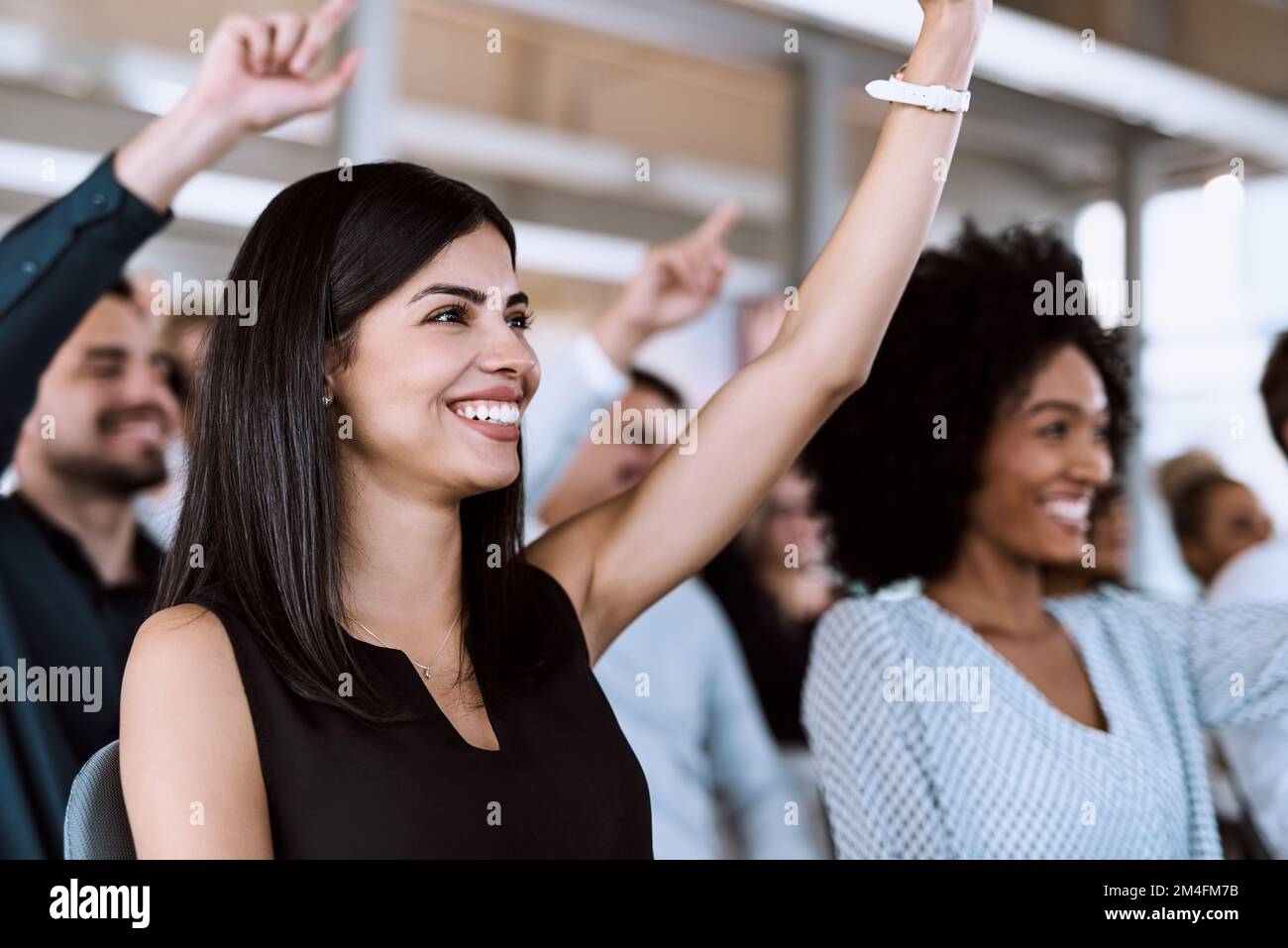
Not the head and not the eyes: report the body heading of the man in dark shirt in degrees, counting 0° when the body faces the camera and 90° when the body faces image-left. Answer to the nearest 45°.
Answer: approximately 315°

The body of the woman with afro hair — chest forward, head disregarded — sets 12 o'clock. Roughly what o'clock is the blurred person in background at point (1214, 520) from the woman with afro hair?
The blurred person in background is roughly at 8 o'clock from the woman with afro hair.

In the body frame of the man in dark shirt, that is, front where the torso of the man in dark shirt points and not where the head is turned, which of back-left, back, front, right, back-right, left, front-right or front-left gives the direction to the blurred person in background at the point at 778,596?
left

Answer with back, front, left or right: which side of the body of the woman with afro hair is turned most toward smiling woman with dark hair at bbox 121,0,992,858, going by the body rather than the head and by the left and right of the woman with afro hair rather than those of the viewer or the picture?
right

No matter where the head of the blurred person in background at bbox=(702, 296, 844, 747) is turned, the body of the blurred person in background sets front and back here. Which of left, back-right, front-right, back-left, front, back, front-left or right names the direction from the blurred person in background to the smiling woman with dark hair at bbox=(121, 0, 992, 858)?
front-right

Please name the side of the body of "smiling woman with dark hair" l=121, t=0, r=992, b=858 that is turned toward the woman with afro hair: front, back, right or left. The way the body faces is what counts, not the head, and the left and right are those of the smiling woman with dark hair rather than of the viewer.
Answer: left

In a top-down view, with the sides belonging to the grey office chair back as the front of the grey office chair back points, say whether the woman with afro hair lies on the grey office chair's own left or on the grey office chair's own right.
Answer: on the grey office chair's own left

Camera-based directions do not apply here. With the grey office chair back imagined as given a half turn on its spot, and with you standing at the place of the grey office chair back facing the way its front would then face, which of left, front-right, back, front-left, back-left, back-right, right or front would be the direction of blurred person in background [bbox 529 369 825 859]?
right

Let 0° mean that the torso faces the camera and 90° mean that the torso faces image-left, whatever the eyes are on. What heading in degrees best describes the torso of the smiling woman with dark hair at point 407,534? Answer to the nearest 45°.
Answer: approximately 315°
